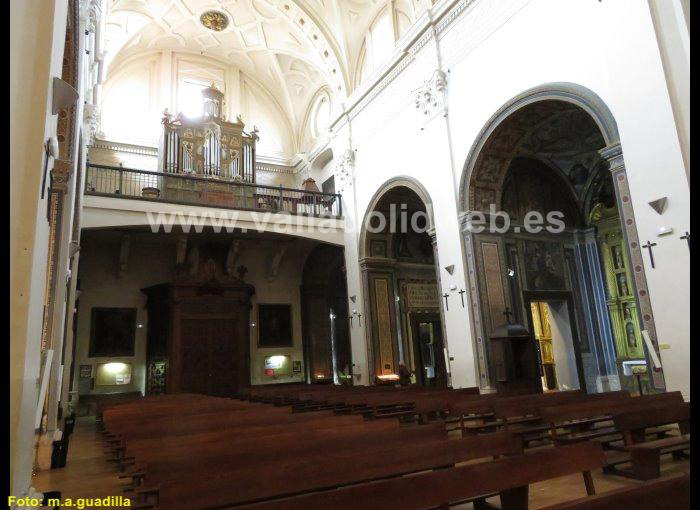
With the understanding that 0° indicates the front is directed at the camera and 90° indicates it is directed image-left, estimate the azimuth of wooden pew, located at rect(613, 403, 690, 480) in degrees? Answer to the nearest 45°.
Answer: approximately 315°

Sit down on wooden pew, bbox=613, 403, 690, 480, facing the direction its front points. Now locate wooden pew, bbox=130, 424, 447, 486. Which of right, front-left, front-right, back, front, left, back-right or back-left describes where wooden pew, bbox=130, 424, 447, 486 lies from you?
right

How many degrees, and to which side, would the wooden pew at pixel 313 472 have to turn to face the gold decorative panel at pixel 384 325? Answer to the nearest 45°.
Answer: approximately 135° to its left

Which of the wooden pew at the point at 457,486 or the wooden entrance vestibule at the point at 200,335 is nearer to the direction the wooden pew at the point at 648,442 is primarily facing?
the wooden pew

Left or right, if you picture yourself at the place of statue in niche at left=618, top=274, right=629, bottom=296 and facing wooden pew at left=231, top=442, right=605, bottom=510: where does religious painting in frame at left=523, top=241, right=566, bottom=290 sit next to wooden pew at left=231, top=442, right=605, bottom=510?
right

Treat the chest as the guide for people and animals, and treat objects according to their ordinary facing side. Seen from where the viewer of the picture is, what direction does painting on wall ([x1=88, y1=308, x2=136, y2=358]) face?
facing the viewer

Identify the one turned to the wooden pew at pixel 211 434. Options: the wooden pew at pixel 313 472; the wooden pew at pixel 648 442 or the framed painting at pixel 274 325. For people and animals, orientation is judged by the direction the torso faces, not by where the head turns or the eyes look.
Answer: the framed painting

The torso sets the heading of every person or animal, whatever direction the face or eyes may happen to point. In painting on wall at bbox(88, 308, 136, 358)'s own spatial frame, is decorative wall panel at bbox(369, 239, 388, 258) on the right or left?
on its left

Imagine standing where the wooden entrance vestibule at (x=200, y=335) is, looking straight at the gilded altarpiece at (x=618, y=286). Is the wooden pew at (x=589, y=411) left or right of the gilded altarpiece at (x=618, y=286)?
right

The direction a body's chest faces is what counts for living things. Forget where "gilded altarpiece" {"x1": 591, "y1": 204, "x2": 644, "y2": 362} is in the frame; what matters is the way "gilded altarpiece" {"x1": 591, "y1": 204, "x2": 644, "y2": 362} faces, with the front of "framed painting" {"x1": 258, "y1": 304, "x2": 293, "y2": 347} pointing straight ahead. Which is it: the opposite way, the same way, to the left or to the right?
to the right

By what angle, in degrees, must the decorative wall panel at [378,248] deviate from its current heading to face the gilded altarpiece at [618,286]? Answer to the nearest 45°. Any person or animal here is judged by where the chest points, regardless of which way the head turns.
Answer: approximately 90° to its left

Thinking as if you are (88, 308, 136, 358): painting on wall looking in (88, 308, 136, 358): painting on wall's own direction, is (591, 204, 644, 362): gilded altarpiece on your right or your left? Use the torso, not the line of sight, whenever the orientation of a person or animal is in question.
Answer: on your left

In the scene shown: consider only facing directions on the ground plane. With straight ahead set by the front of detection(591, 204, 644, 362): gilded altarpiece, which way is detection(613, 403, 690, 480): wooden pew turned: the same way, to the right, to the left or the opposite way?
to the left

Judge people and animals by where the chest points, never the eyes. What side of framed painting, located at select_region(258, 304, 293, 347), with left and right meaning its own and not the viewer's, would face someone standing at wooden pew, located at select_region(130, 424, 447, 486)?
front
